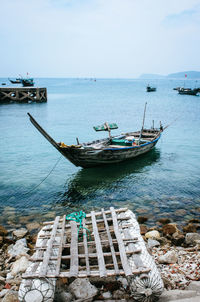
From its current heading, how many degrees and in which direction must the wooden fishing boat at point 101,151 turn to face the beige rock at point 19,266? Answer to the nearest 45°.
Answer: approximately 45° to its left

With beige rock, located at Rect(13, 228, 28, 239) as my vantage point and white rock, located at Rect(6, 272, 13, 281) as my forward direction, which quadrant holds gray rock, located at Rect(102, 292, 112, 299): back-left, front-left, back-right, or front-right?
front-left

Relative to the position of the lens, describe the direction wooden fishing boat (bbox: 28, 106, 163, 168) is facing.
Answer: facing the viewer and to the left of the viewer

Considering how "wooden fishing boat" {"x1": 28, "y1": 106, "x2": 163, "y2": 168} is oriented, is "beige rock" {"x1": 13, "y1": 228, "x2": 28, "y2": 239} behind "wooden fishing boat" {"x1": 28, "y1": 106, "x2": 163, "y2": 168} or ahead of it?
ahead

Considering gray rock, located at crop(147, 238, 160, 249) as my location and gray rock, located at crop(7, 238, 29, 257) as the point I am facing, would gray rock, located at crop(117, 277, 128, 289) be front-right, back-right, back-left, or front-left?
front-left

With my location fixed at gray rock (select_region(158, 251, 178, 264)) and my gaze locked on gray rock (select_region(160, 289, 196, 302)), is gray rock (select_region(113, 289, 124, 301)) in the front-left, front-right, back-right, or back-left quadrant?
front-right

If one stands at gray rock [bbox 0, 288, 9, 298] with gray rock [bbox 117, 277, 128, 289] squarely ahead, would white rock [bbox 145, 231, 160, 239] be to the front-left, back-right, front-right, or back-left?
front-left

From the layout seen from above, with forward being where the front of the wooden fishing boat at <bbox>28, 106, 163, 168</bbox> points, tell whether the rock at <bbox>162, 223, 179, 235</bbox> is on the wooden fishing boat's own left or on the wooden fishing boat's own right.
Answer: on the wooden fishing boat's own left

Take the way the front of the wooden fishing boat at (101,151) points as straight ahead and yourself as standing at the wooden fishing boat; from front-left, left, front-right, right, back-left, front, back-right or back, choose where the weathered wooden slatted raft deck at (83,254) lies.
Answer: front-left
